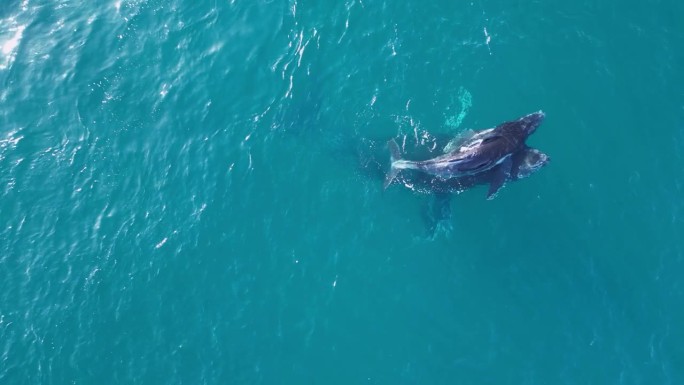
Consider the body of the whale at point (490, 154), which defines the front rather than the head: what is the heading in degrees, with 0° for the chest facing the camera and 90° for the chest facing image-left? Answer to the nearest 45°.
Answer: approximately 270°
